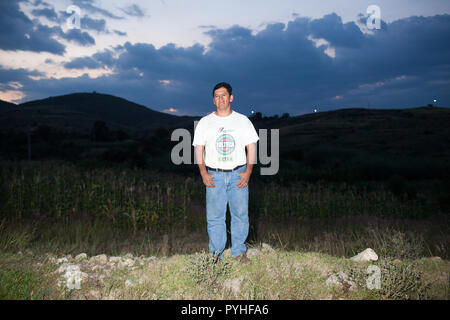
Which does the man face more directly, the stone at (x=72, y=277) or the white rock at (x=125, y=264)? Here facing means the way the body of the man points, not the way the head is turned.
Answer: the stone

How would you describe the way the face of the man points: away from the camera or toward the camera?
toward the camera

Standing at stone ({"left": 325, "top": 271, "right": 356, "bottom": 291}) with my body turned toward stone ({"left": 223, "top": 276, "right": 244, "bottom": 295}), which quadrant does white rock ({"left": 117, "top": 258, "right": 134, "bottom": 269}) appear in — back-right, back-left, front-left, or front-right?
front-right

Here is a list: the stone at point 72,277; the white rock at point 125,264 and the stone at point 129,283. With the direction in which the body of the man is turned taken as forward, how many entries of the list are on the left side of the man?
0

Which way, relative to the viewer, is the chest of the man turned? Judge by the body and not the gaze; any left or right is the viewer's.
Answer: facing the viewer

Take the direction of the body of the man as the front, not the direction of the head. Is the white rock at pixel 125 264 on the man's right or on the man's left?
on the man's right

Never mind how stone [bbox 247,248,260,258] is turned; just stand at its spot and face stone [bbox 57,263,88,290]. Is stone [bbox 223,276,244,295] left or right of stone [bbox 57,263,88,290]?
left

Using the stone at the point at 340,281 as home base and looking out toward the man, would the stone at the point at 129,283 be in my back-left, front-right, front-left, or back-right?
front-left

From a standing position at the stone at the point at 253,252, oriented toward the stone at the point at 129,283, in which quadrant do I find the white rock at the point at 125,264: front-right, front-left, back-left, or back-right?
front-right

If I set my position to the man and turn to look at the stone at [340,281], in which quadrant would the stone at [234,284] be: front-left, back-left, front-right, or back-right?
front-right

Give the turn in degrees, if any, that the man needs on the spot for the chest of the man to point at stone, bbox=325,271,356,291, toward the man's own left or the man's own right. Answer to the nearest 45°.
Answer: approximately 45° to the man's own left

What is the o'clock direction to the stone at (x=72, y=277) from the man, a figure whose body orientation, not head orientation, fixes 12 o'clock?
The stone is roughly at 2 o'clock from the man.
